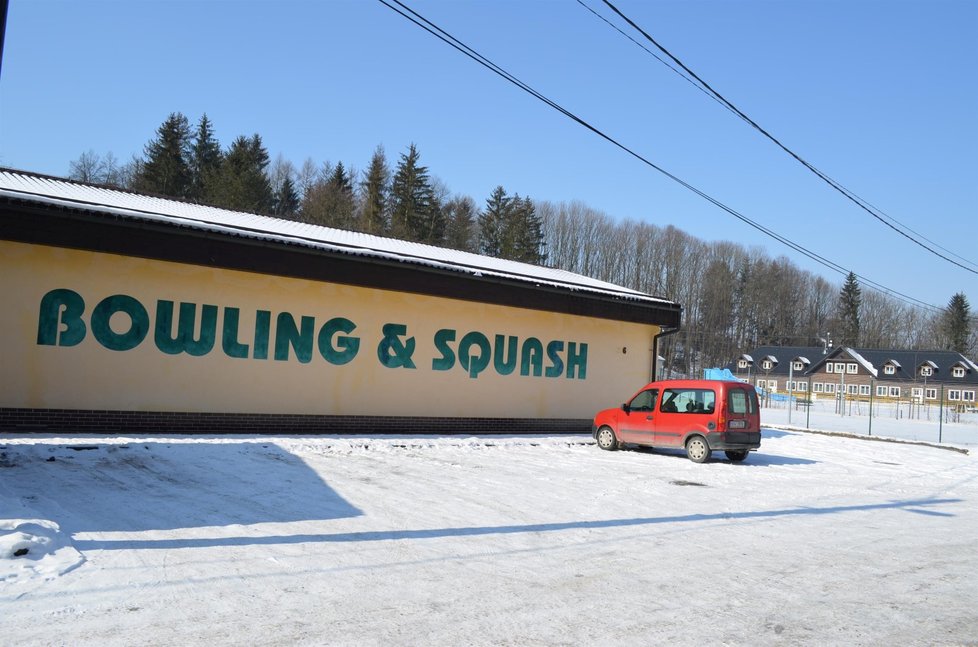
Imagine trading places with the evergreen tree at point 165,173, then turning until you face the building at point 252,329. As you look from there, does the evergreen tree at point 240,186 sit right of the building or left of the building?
left

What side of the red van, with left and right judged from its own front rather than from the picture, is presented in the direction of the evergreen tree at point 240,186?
front

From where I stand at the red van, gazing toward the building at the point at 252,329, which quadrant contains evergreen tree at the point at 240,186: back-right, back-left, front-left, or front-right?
front-right

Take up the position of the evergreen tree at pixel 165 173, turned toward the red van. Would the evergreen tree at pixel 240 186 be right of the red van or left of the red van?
left

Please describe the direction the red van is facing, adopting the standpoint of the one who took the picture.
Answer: facing away from the viewer and to the left of the viewer

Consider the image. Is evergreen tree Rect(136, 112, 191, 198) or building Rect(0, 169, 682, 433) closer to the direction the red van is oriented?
the evergreen tree
